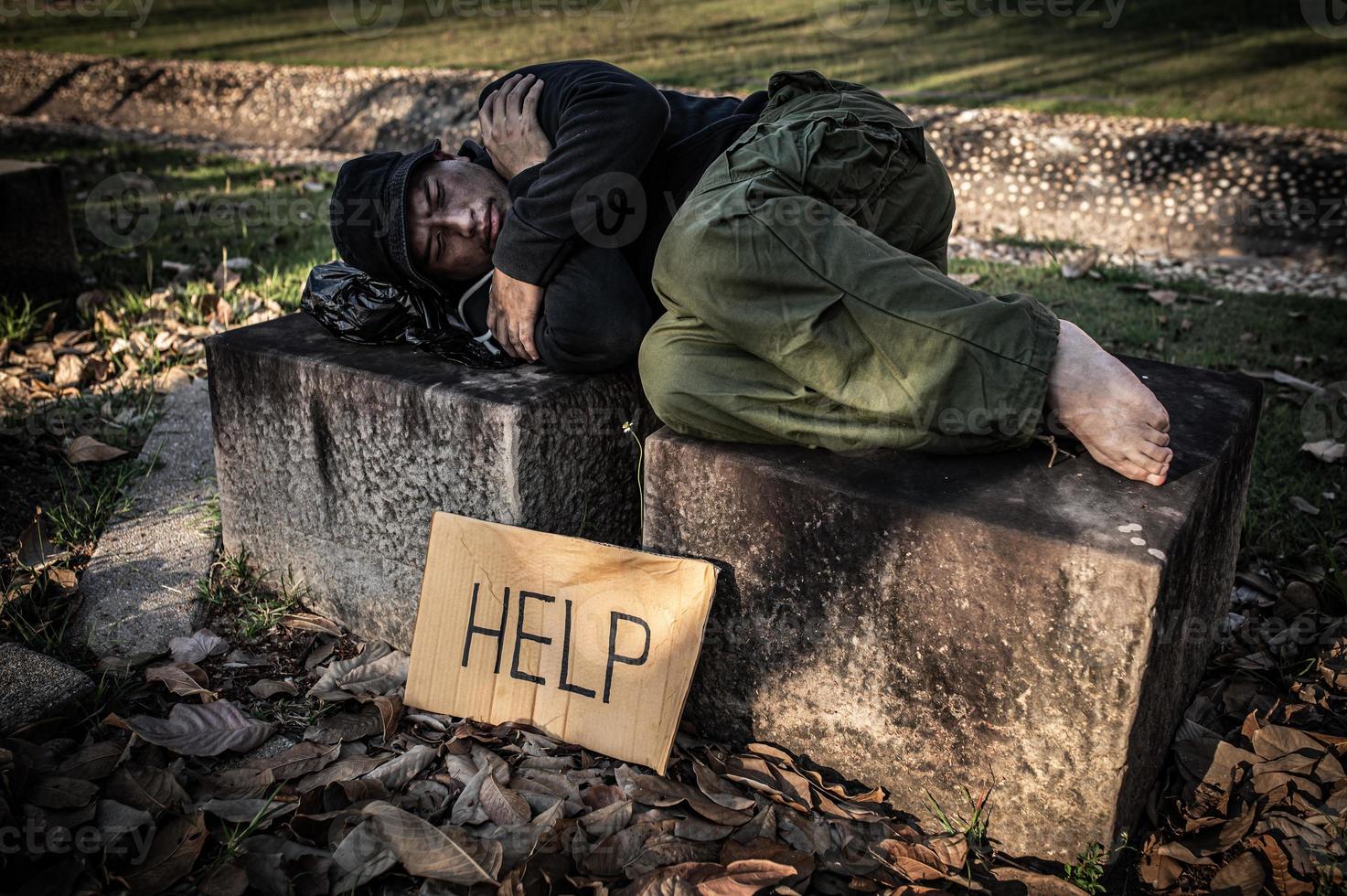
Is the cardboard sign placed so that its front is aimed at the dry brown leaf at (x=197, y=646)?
no

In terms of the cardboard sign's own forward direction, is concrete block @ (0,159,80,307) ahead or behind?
behind

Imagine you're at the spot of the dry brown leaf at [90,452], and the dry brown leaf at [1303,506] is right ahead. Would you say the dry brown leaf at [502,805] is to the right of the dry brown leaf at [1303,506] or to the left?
right

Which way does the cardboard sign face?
toward the camera

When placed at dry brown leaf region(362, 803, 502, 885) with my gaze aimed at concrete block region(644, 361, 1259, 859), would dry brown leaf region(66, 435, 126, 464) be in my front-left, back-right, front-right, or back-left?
back-left

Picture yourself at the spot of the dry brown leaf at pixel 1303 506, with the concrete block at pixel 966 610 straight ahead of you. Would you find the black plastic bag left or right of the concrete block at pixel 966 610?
right

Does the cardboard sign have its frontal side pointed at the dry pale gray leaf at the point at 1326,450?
no

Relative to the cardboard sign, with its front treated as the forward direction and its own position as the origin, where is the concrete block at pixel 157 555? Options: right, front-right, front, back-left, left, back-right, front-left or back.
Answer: back-right

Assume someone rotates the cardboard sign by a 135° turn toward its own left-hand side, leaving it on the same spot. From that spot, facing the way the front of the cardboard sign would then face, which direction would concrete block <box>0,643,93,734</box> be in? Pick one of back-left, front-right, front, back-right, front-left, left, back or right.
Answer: back-left
